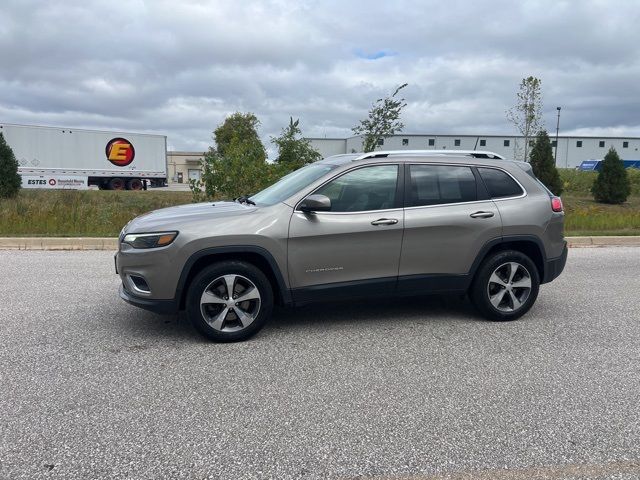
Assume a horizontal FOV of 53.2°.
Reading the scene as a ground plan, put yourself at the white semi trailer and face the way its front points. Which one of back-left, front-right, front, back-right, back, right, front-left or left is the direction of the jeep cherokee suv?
left

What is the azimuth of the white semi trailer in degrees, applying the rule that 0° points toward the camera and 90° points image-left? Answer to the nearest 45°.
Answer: approximately 90°

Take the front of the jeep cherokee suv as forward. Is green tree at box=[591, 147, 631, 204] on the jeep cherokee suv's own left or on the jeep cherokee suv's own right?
on the jeep cherokee suv's own right

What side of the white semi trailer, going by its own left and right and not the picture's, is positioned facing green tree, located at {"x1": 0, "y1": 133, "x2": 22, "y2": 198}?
left

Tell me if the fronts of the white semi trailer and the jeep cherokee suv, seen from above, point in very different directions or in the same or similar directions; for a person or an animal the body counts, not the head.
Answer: same or similar directions

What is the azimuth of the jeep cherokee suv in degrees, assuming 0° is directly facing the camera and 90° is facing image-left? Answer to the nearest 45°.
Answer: approximately 90°

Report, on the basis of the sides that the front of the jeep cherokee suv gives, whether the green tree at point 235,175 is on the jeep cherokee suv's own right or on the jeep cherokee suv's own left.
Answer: on the jeep cherokee suv's own right

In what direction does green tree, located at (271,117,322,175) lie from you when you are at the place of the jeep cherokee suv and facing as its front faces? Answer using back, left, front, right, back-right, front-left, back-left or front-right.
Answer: right

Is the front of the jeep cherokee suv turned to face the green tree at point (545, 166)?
no

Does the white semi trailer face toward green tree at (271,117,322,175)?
no

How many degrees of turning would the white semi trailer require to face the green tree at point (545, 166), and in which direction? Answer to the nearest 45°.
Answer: approximately 135° to its left

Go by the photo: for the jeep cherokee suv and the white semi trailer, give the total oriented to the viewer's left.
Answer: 2

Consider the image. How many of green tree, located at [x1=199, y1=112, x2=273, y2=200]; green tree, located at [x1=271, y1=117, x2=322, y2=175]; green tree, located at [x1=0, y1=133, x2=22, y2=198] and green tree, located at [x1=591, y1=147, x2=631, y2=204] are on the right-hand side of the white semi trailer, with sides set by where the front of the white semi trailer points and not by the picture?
0
